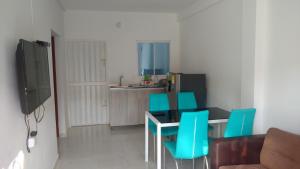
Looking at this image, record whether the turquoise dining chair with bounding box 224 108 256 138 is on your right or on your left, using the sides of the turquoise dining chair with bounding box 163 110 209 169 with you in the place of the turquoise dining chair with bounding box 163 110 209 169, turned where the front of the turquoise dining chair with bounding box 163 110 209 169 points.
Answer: on your right

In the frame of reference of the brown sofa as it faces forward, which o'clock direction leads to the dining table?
The dining table is roughly at 2 o'clock from the brown sofa.

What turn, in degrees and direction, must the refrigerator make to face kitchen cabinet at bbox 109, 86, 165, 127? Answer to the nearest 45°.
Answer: approximately 45° to its right

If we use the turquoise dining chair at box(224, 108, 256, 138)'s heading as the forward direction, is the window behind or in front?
in front

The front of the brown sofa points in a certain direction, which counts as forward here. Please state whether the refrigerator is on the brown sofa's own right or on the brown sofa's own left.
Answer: on the brown sofa's own right

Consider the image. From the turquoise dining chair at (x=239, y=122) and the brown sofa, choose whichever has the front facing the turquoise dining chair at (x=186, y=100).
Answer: the turquoise dining chair at (x=239, y=122)

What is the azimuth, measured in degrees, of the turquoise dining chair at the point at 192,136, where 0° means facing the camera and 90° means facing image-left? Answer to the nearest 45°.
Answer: approximately 135°

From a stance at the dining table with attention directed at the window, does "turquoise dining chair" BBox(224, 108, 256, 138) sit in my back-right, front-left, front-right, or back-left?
back-right

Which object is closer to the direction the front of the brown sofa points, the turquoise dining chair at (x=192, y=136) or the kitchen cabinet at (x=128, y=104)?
the turquoise dining chair
